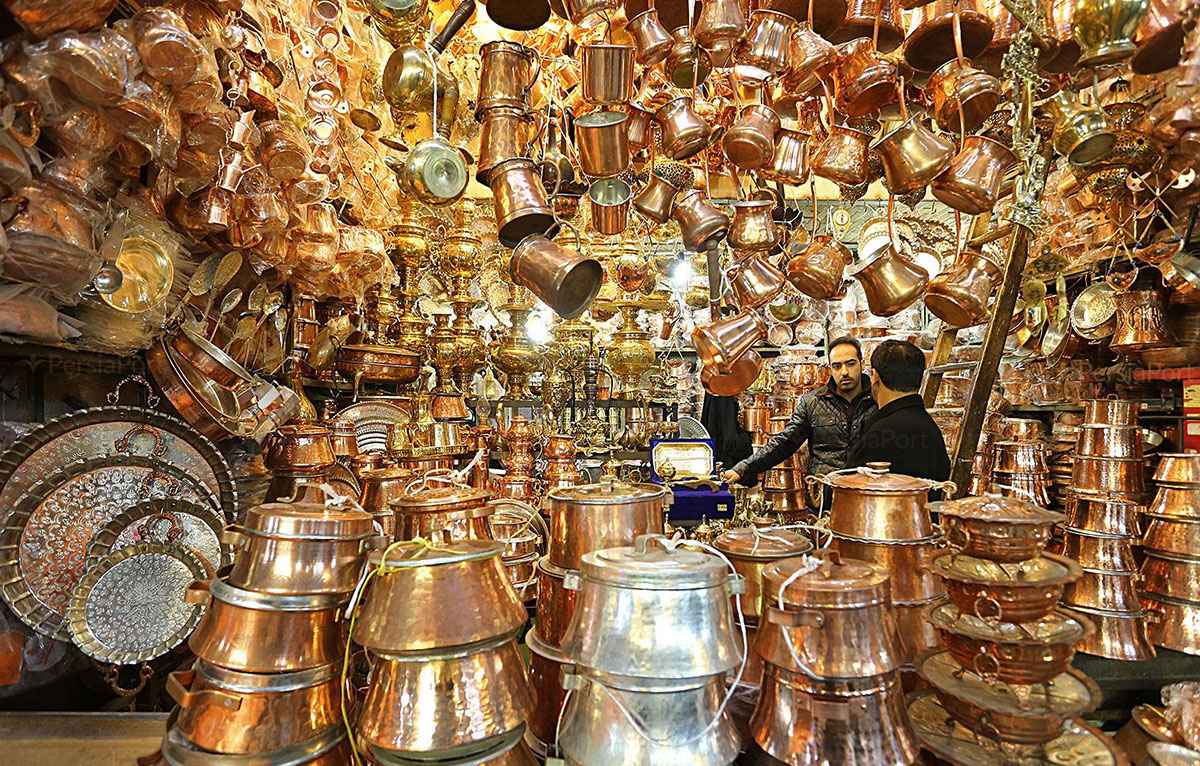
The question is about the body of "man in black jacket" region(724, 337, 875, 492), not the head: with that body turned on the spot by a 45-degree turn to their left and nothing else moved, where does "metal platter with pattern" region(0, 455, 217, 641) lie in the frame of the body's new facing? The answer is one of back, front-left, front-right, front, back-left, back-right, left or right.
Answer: right

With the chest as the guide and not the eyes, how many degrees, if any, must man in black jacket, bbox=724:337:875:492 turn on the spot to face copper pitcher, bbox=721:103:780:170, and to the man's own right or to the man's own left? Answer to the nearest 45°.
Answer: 0° — they already face it

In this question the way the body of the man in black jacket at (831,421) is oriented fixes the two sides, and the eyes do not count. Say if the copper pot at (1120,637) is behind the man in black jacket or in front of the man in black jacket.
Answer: in front

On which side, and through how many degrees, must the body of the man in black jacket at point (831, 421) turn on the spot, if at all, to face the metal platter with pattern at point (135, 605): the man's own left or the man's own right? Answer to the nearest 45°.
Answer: approximately 45° to the man's own right

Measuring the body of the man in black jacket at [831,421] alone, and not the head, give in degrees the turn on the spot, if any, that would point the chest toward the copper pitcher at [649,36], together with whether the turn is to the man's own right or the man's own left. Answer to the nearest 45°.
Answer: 0° — they already face it

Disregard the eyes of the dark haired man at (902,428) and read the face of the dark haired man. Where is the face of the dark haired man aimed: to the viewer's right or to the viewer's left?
to the viewer's left

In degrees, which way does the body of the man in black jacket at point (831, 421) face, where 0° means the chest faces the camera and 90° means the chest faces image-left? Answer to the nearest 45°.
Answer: approximately 0°

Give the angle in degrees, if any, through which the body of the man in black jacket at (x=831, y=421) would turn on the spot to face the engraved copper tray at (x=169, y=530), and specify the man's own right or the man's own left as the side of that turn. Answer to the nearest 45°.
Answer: approximately 45° to the man's own right

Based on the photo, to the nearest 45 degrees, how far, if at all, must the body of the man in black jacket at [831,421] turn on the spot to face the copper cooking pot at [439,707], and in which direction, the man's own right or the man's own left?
0° — they already face it

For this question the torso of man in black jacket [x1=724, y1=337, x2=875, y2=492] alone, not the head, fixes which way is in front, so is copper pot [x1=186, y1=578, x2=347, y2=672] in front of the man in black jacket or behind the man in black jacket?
in front
